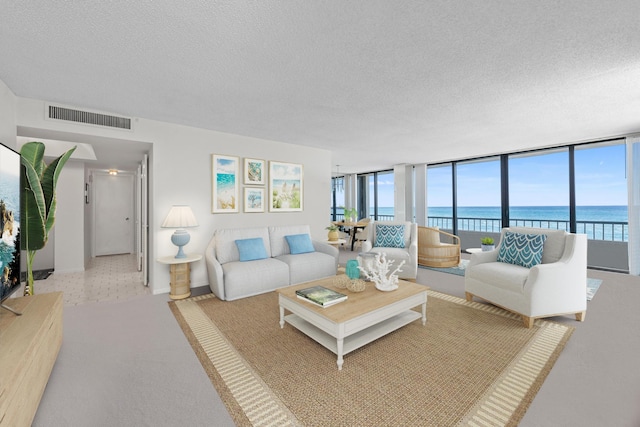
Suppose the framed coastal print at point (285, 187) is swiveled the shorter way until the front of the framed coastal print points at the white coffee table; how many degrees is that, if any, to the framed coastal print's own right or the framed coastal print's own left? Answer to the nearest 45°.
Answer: approximately 45° to the framed coastal print's own right

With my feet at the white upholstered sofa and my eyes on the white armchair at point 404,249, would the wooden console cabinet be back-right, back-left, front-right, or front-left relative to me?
back-right

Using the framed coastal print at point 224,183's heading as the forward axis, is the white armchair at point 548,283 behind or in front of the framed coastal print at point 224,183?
in front

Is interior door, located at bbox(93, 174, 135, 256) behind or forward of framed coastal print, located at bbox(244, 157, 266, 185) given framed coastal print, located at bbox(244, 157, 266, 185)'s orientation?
behind

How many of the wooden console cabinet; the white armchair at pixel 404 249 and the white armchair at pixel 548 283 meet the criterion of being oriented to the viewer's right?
1

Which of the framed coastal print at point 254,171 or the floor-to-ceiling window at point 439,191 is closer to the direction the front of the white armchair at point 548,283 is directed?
the framed coastal print

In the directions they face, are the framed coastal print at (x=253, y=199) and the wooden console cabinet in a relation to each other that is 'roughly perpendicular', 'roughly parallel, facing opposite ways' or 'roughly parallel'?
roughly perpendicular

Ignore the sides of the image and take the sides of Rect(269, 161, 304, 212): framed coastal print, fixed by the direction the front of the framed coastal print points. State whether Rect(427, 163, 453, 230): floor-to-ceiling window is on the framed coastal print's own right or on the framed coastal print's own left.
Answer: on the framed coastal print's own left

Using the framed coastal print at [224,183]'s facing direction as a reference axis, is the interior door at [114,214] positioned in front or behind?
behind

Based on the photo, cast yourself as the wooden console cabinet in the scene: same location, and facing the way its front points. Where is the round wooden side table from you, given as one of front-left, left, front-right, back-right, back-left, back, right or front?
front-left

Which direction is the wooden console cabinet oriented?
to the viewer's right
